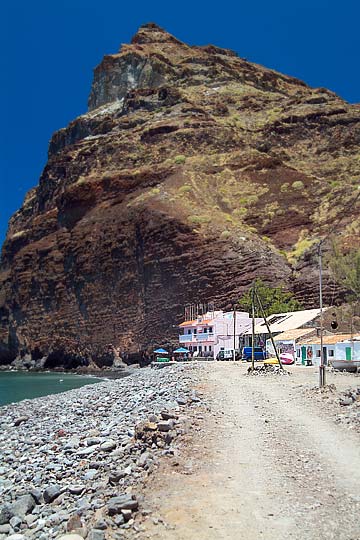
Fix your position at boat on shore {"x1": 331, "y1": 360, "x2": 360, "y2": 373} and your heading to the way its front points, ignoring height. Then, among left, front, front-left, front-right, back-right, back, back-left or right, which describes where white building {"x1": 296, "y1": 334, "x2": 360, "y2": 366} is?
right

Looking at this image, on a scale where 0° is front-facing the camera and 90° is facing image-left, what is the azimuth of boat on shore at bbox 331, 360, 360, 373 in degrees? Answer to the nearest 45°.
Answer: approximately 90°

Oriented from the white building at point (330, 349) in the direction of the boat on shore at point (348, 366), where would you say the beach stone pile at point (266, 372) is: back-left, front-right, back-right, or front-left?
front-right

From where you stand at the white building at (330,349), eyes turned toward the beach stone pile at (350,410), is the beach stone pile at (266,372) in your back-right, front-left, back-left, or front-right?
front-right

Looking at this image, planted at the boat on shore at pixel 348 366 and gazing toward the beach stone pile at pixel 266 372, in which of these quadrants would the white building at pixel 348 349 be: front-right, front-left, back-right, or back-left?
back-right

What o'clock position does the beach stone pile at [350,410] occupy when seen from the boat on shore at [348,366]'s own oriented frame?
The beach stone pile is roughly at 9 o'clock from the boat on shore.

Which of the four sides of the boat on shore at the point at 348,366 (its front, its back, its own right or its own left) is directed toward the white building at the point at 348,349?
right

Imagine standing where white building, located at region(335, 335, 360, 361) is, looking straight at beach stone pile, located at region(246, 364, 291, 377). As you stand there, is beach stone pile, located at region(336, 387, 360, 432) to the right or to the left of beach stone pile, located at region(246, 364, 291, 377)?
left

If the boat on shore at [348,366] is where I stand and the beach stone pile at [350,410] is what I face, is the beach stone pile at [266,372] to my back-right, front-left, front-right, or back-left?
front-right

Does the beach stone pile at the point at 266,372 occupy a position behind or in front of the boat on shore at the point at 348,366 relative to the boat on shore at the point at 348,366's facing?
in front
